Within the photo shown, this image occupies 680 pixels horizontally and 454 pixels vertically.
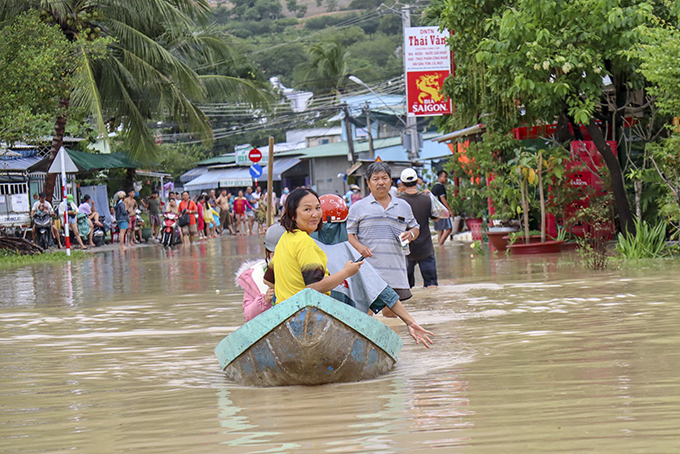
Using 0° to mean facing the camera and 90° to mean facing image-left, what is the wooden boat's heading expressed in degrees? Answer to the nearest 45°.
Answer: approximately 0°

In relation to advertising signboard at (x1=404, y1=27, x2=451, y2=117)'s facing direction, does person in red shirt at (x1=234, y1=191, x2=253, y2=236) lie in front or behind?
behind

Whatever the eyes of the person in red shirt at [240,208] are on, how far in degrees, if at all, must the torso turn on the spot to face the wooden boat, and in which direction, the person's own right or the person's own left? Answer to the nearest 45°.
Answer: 0° — they already face it

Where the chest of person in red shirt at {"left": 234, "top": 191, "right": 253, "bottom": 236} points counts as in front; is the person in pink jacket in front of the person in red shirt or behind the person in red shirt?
in front

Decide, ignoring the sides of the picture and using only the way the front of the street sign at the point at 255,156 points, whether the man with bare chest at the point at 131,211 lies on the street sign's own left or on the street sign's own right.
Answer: on the street sign's own right

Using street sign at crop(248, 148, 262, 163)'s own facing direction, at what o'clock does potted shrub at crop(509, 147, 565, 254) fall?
The potted shrub is roughly at 11 o'clock from the street sign.

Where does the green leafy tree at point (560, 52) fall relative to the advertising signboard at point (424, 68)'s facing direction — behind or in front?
in front

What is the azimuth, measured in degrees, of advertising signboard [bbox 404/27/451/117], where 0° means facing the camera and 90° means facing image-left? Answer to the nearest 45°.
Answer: approximately 0°

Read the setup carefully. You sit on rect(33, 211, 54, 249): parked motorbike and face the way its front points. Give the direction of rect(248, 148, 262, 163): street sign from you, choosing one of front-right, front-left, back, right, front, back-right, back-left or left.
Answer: left
